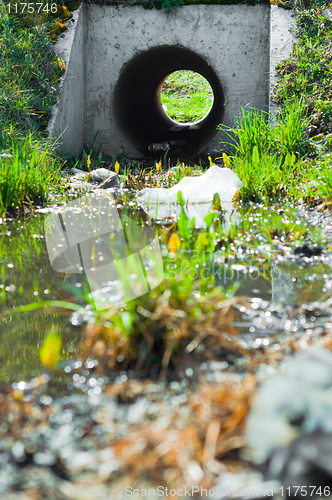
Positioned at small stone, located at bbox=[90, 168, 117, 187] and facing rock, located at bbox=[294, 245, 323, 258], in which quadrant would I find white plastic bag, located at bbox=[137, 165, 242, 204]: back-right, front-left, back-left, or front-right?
front-left

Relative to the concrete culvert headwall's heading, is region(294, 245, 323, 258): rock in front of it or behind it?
in front

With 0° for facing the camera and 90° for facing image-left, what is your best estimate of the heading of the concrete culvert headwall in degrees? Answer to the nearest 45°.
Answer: approximately 0°

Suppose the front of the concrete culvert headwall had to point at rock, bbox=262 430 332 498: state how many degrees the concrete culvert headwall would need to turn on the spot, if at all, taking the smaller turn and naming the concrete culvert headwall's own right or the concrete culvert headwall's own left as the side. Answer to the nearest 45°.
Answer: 0° — it already faces it

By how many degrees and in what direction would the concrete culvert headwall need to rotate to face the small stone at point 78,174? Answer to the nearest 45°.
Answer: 0° — it already faces it

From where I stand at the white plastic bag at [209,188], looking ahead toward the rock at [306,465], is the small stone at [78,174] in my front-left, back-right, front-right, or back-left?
back-right

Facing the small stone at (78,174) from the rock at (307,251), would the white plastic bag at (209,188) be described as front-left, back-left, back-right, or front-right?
front-right

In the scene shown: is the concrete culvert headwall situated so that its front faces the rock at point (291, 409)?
yes

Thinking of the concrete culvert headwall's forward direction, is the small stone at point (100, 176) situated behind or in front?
in front
